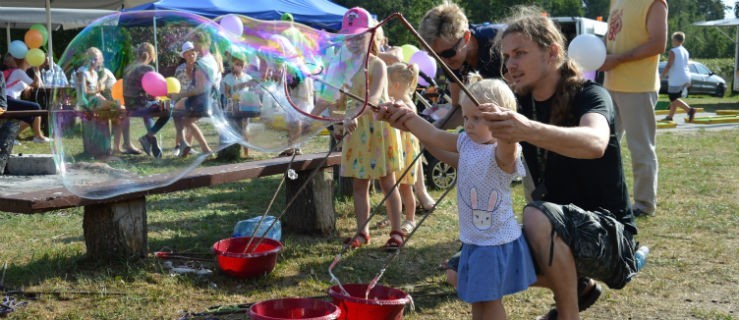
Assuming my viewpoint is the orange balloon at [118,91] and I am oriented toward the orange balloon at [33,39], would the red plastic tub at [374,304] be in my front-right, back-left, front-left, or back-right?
back-left

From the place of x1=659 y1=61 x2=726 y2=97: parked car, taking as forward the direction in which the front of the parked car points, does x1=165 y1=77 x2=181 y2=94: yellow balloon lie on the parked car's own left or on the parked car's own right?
on the parked car's own right

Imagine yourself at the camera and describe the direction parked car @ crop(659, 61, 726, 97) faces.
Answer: facing to the right of the viewer

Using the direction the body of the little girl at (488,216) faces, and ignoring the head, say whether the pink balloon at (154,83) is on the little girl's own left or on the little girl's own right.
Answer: on the little girl's own right

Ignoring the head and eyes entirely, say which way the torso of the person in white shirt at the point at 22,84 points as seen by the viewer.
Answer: to the viewer's right

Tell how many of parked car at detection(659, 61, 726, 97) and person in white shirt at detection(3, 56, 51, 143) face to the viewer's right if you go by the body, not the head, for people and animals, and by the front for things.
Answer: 2

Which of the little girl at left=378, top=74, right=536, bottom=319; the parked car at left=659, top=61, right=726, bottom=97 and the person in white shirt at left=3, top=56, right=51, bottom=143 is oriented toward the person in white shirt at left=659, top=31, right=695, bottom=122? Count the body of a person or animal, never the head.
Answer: the person in white shirt at left=3, top=56, right=51, bottom=143

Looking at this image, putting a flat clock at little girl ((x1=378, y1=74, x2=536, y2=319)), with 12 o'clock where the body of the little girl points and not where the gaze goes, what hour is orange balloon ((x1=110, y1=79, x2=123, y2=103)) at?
The orange balloon is roughly at 2 o'clock from the little girl.

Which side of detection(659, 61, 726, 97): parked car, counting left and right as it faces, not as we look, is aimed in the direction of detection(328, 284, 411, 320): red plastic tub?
right

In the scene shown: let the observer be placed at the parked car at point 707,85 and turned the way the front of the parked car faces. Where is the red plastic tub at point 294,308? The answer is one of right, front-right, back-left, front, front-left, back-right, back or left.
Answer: right

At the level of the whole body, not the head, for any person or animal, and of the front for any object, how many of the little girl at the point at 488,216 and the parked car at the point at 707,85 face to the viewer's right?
1

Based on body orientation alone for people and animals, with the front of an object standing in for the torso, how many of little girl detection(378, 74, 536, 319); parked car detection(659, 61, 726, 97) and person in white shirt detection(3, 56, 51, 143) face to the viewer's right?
2

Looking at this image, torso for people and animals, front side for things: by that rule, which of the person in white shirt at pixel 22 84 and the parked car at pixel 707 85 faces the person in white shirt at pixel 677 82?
the person in white shirt at pixel 22 84
